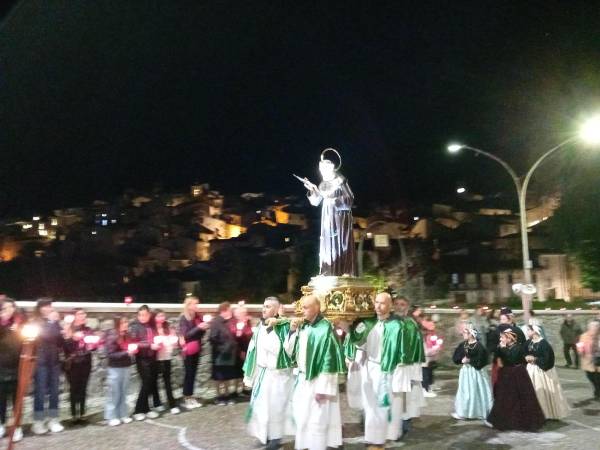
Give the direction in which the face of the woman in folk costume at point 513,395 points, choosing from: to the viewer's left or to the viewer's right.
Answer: to the viewer's left

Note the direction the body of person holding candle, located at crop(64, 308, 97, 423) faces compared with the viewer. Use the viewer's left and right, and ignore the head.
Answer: facing the viewer and to the right of the viewer

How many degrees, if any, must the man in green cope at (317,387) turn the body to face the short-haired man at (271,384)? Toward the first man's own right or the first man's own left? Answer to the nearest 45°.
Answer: approximately 90° to the first man's own right

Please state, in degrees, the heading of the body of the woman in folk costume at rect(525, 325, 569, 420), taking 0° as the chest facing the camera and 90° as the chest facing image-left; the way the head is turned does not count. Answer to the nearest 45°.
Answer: approximately 45°

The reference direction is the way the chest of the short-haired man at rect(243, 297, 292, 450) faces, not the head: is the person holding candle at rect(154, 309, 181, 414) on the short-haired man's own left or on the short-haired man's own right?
on the short-haired man's own right

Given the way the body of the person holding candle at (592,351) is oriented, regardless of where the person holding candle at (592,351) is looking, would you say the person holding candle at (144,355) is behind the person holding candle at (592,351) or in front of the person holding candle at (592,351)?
in front

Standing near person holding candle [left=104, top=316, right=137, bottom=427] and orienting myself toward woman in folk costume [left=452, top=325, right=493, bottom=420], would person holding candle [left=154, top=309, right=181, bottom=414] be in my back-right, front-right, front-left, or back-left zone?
front-left

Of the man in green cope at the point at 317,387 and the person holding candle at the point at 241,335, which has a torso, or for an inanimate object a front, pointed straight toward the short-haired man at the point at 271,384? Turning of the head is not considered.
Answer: the person holding candle

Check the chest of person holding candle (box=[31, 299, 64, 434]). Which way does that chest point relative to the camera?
toward the camera

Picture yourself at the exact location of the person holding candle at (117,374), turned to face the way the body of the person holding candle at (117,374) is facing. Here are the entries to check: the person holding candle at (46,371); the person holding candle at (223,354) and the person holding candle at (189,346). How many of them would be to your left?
2

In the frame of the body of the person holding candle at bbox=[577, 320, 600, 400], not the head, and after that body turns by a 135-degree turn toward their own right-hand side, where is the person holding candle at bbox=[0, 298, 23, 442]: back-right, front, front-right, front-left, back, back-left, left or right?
back

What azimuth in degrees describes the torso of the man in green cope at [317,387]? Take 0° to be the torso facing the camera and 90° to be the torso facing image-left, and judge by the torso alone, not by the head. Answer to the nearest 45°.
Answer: approximately 45°

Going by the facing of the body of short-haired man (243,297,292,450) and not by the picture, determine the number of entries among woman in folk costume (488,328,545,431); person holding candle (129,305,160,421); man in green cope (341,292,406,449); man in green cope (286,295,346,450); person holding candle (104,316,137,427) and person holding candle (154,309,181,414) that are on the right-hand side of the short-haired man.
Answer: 3

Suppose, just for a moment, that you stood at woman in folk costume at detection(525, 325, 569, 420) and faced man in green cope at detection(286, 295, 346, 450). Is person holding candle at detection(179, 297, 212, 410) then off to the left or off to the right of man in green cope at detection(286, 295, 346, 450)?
right

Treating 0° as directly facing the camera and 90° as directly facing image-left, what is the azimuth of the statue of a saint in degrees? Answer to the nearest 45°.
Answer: approximately 45°
